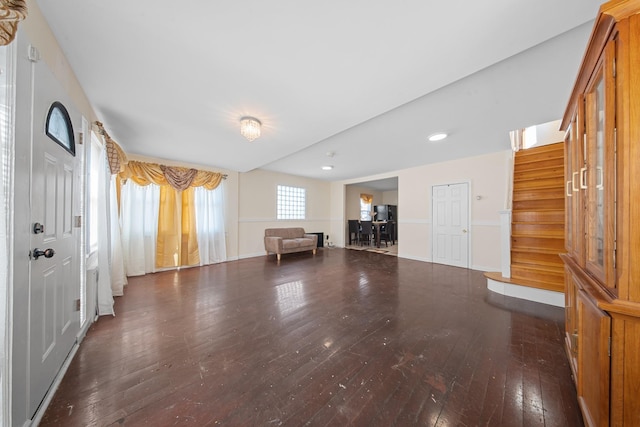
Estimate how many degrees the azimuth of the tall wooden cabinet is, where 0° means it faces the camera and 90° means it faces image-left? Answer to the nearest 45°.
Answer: approximately 90°

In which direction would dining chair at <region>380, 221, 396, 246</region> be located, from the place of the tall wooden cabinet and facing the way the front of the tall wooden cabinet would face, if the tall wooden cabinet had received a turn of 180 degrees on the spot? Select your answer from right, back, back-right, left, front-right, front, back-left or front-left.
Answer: back-left

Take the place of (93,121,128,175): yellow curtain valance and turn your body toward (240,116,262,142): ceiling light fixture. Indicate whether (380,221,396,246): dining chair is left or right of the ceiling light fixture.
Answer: left

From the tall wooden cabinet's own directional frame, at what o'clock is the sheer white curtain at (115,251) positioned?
The sheer white curtain is roughly at 11 o'clock from the tall wooden cabinet.

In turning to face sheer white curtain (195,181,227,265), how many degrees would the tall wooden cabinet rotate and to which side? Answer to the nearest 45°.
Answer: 0° — it already faces it

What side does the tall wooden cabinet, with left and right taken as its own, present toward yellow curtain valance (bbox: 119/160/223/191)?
front

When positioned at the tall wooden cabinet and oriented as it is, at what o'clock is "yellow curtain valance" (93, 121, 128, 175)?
The yellow curtain valance is roughly at 11 o'clock from the tall wooden cabinet.

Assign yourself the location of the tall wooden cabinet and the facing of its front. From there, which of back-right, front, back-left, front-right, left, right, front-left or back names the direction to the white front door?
front-left

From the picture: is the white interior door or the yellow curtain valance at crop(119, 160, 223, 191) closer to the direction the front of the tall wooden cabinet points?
the yellow curtain valance
